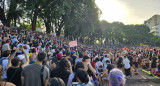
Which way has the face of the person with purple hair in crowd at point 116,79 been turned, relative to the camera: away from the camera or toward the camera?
away from the camera

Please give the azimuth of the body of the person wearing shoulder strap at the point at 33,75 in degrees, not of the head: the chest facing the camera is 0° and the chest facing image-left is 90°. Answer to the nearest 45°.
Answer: approximately 225°

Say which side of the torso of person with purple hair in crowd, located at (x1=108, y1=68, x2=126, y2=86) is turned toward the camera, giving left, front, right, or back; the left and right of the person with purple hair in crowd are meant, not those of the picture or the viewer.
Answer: back
